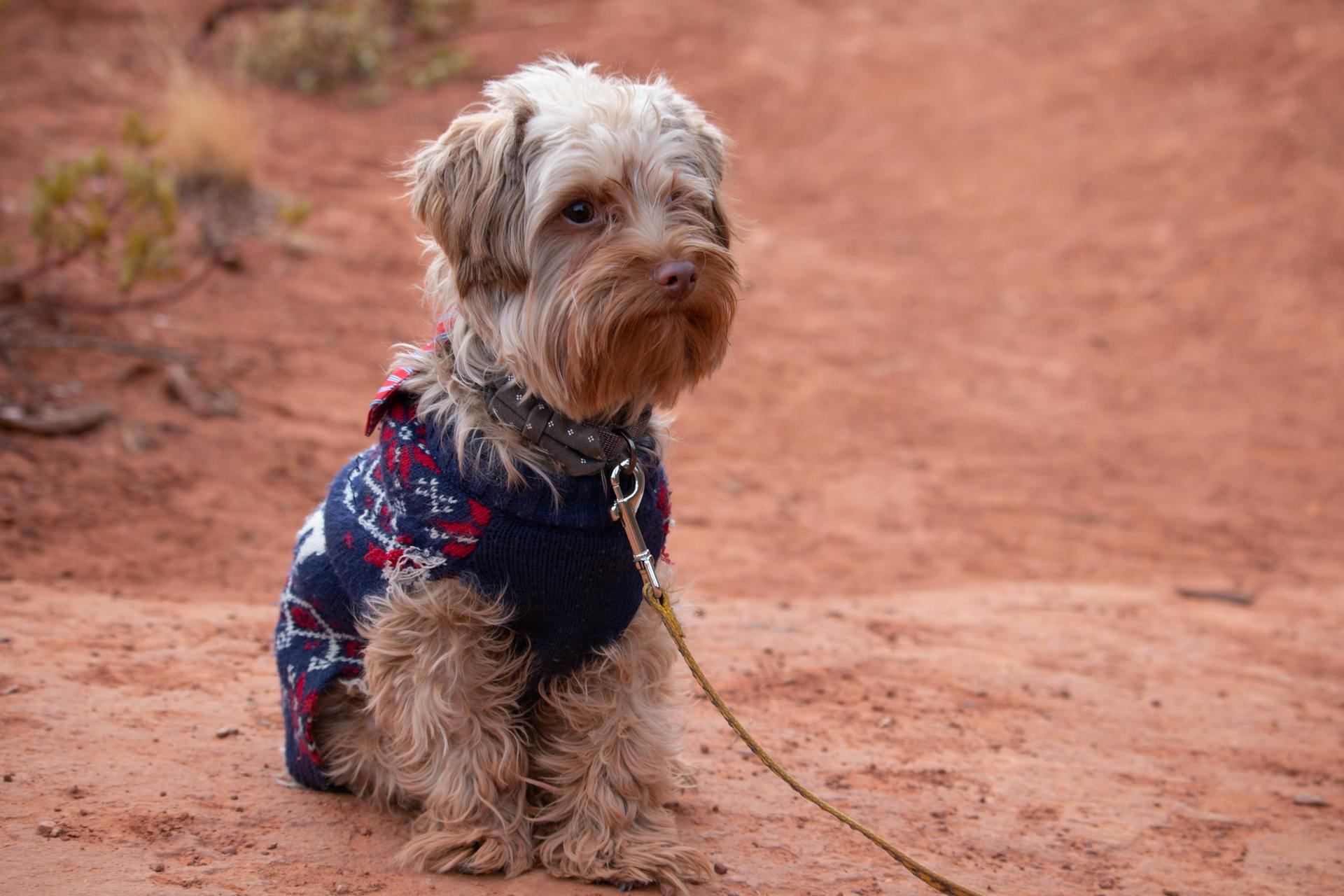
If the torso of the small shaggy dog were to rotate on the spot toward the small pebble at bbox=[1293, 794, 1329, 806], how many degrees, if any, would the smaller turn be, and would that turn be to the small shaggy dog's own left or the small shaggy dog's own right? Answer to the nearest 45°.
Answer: approximately 45° to the small shaggy dog's own left

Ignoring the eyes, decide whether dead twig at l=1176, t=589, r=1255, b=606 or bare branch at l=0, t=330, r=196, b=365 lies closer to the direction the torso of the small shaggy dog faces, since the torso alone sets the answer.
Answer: the dead twig

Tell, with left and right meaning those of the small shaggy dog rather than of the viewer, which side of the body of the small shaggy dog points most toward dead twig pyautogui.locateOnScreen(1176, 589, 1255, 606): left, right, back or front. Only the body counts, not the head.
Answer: left

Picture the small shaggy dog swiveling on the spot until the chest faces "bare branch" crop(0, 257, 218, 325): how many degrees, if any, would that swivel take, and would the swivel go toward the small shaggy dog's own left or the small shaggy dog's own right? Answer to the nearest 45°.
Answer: approximately 180°

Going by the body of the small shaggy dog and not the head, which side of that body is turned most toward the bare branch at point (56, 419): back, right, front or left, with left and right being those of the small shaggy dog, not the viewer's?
back

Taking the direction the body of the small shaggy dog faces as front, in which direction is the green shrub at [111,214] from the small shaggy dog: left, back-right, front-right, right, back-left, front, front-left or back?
back

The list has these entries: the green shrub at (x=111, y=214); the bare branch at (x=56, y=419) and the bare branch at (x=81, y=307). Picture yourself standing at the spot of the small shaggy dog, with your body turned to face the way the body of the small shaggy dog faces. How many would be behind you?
3

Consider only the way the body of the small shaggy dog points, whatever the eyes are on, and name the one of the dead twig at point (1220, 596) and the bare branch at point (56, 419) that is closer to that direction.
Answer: the dead twig

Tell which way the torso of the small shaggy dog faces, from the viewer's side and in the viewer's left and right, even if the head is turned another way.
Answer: facing the viewer and to the right of the viewer

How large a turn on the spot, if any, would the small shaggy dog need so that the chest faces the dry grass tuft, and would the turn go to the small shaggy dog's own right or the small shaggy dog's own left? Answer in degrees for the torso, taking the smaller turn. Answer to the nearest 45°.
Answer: approximately 180°

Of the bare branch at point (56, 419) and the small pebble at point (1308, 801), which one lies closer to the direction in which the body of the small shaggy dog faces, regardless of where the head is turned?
the small pebble

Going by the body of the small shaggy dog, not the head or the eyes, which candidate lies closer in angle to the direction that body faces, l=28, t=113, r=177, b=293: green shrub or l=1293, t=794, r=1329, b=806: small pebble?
the small pebble

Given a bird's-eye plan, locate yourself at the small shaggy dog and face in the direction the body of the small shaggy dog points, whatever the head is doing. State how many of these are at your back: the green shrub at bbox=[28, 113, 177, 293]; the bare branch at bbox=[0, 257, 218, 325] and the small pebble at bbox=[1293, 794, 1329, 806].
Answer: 2
